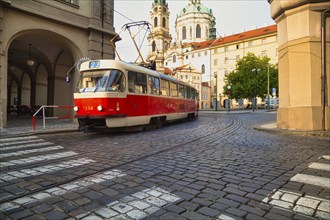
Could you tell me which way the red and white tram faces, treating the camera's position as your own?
facing the viewer and to the left of the viewer
